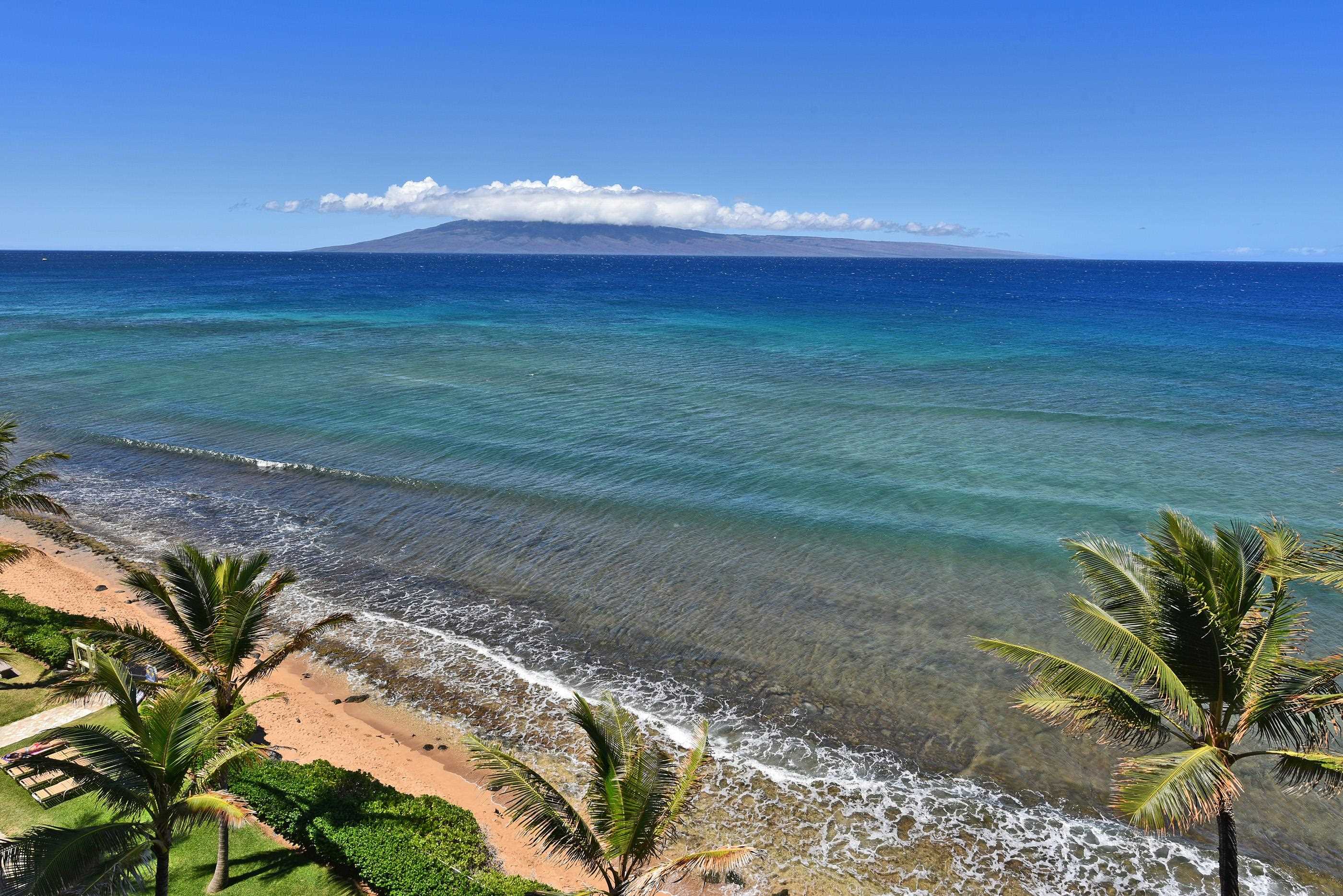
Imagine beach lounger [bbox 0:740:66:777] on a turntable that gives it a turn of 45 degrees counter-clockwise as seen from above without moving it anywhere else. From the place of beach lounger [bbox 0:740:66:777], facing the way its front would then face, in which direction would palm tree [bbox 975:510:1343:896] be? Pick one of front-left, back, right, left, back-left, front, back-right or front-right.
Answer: back-right

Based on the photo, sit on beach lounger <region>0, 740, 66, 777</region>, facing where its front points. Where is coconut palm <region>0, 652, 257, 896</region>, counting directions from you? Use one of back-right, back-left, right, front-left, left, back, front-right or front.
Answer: back-right

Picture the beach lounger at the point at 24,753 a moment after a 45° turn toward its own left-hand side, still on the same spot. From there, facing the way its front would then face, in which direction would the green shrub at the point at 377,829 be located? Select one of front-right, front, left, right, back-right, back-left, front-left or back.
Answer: back-right

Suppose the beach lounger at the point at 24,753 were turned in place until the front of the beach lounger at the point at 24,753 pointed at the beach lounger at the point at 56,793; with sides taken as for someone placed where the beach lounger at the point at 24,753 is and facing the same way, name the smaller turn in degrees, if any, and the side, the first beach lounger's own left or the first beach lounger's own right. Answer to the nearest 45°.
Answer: approximately 135° to the first beach lounger's own right

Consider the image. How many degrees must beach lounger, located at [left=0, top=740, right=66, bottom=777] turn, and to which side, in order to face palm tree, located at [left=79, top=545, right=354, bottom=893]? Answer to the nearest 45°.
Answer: approximately 90° to its right

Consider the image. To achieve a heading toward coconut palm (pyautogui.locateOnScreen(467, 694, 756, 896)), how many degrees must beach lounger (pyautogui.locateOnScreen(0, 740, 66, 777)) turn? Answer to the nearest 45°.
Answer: approximately 90° to its right

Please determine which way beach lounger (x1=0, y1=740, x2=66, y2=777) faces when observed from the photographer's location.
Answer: facing away from the viewer and to the right of the viewer
